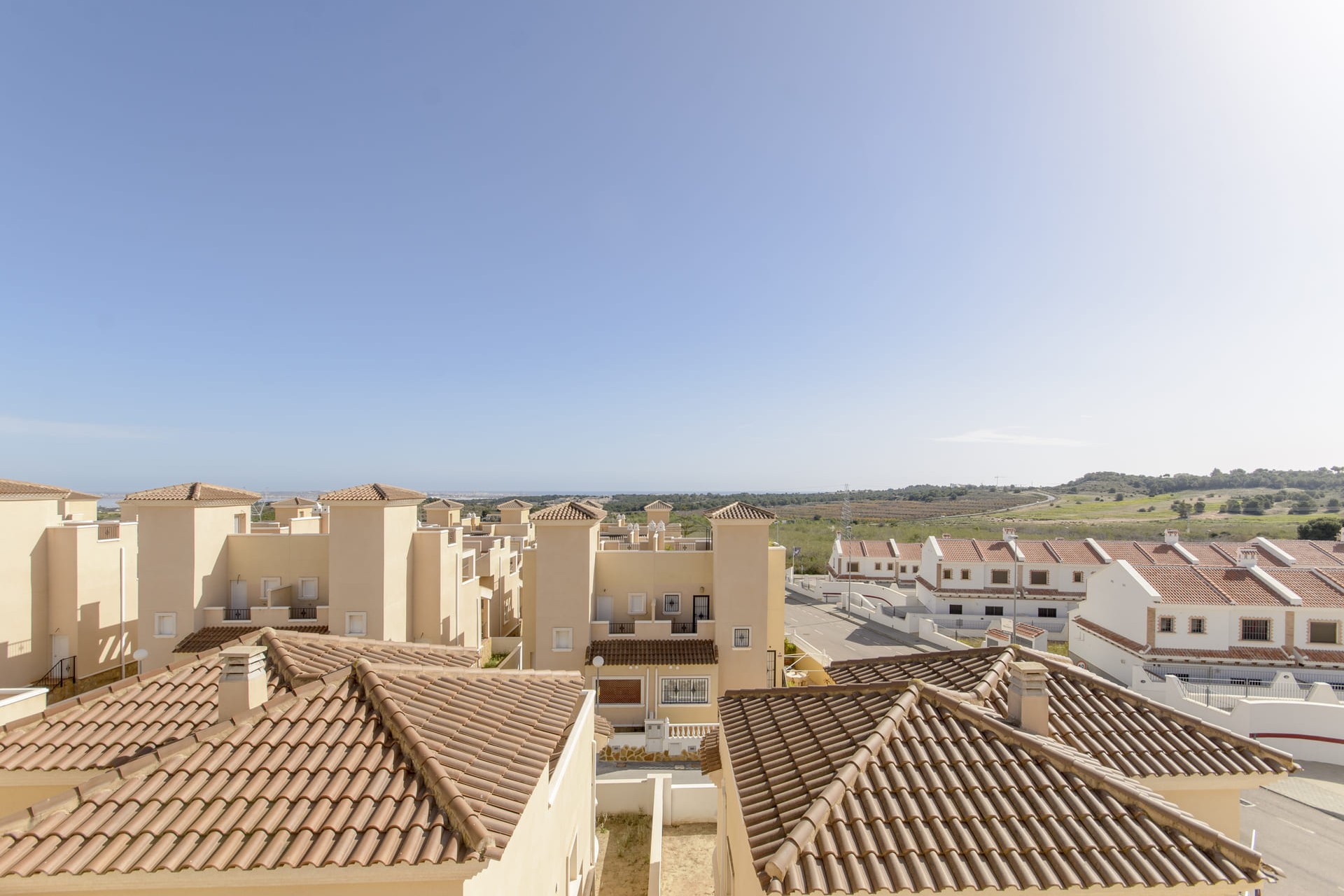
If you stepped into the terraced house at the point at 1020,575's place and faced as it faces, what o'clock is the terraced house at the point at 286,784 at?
the terraced house at the point at 286,784 is roughly at 12 o'clock from the terraced house at the point at 1020,575.

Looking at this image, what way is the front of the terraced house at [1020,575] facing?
toward the camera

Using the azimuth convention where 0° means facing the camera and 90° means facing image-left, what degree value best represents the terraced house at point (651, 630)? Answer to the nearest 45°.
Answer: approximately 0°

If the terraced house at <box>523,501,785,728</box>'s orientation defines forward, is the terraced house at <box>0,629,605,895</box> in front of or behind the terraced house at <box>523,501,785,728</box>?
in front

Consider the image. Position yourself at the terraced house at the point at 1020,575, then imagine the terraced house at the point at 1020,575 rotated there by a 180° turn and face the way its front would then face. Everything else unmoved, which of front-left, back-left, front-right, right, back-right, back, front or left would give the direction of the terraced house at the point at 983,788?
back

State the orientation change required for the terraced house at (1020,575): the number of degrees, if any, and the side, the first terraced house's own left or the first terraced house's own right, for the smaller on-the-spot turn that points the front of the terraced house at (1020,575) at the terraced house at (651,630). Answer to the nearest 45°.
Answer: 0° — it already faces it

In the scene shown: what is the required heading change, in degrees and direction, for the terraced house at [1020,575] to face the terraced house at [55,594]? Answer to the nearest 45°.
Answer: approximately 45° to its right

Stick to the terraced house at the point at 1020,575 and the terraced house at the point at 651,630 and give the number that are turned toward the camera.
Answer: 2

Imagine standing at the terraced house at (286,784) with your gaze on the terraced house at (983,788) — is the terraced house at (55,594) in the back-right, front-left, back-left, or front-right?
back-left

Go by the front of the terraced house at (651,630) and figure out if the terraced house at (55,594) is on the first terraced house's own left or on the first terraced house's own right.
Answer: on the first terraced house's own right
